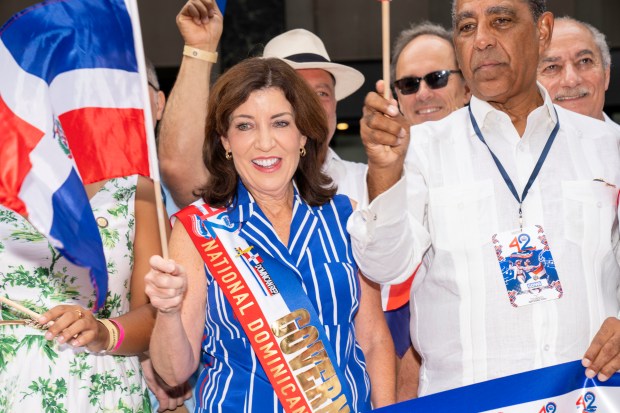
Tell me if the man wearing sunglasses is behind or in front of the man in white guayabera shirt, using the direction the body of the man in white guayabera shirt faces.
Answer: behind

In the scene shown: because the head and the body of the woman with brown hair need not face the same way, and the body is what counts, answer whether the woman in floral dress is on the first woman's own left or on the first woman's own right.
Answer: on the first woman's own right

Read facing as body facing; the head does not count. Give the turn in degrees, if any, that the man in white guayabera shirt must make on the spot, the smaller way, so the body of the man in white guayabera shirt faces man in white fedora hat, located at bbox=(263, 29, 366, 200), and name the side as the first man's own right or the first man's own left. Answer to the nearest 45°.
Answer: approximately 135° to the first man's own right

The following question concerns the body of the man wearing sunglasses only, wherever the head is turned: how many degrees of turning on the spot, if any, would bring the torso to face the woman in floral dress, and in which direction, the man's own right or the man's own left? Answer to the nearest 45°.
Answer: approximately 45° to the man's own right

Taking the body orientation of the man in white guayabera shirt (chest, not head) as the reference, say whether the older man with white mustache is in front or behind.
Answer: behind

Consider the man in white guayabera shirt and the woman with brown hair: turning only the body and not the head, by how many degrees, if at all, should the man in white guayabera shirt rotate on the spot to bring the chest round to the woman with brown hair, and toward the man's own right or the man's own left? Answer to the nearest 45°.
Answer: approximately 90° to the man's own right

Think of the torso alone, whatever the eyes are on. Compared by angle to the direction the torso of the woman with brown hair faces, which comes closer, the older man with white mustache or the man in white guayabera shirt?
the man in white guayabera shirt

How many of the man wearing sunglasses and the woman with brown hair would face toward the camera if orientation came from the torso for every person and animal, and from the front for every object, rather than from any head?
2
